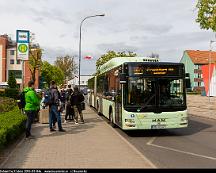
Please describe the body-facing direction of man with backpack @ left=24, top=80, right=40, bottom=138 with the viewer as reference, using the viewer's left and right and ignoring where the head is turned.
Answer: facing to the right of the viewer

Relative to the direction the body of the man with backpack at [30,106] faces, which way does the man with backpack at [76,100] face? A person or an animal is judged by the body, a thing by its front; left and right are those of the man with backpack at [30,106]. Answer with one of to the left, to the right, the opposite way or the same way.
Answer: to the left

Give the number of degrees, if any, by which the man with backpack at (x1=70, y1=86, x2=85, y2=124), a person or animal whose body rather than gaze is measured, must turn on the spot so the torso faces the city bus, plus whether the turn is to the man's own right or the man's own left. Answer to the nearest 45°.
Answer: approximately 135° to the man's own right

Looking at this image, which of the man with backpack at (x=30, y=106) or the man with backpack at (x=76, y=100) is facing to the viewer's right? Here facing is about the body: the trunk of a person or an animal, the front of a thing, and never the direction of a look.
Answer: the man with backpack at (x=30, y=106)

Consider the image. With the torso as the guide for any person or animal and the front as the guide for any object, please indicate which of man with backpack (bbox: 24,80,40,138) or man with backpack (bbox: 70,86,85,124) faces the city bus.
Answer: man with backpack (bbox: 24,80,40,138)

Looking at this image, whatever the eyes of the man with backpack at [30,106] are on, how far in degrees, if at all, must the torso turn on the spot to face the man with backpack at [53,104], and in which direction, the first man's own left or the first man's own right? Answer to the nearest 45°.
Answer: approximately 45° to the first man's own left

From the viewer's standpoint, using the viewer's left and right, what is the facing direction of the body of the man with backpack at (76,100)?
facing away from the viewer

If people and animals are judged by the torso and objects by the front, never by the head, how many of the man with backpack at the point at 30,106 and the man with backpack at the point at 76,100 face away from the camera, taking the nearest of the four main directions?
1
